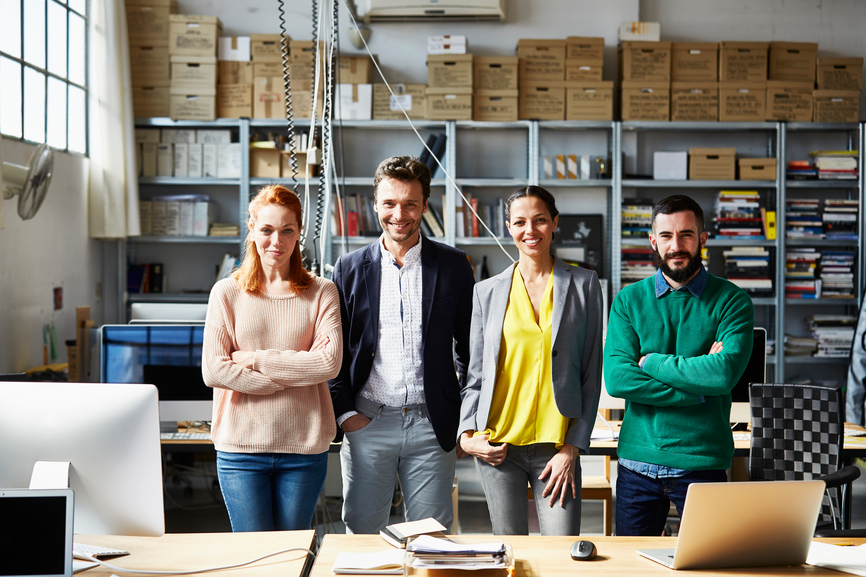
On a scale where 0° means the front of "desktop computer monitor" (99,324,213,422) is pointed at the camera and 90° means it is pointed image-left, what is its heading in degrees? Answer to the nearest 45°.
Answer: approximately 0°

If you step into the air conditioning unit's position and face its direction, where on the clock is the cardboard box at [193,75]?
The cardboard box is roughly at 3 o'clock from the air conditioning unit.

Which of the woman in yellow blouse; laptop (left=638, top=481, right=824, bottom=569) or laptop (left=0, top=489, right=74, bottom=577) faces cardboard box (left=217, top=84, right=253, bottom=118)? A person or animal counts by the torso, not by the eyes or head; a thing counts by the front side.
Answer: laptop (left=638, top=481, right=824, bottom=569)

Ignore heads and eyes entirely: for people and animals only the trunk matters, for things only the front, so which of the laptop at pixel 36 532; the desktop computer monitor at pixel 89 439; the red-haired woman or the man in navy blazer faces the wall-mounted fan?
the desktop computer monitor

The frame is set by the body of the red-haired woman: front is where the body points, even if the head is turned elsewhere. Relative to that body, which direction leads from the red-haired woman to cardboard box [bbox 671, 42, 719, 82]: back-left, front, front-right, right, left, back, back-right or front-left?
back-left

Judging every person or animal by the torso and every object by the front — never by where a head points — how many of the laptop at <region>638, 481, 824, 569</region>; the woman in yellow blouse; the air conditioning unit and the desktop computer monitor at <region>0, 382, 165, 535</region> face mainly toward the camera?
2

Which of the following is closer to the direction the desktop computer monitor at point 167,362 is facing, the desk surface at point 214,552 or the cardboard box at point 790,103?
the desk surface

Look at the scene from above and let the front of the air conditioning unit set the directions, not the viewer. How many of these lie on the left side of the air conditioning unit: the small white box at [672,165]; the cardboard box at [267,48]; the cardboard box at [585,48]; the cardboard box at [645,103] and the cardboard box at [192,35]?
3

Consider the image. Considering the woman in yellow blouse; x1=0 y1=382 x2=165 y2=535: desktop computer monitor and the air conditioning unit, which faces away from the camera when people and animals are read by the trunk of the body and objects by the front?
the desktop computer monitor

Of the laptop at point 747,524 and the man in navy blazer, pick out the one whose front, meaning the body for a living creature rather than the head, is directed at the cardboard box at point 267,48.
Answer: the laptop
